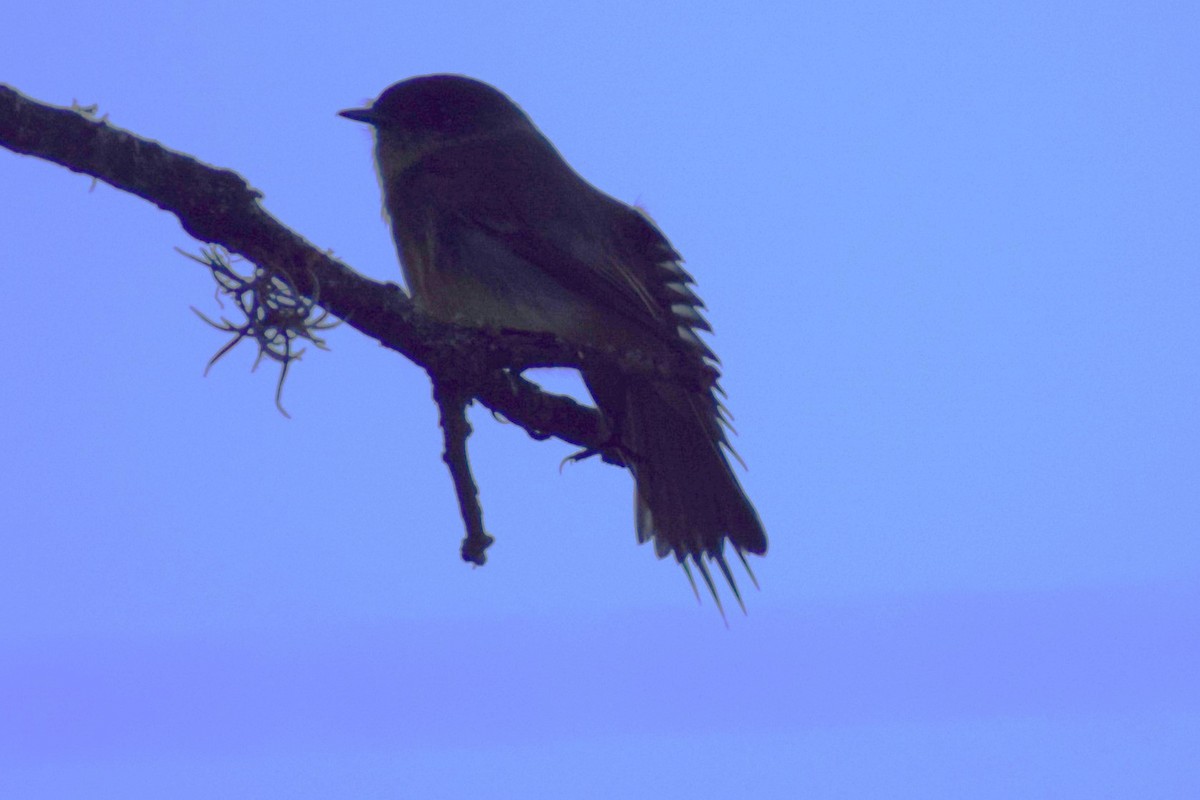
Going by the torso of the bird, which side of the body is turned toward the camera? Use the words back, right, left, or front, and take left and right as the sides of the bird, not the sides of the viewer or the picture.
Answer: left
